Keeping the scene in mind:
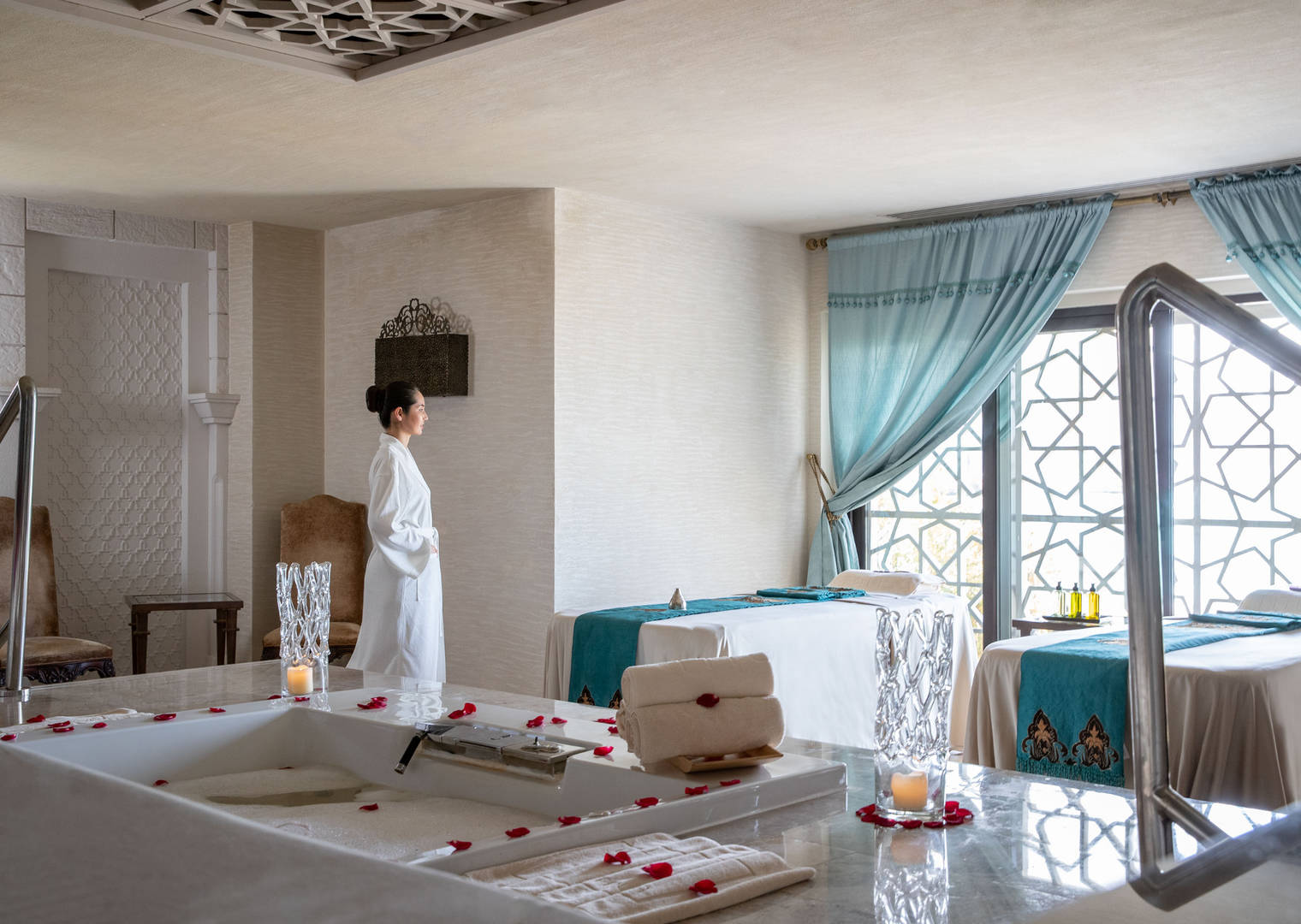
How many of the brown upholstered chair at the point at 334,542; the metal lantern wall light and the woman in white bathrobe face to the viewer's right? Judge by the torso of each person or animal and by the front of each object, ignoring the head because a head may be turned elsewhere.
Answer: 1

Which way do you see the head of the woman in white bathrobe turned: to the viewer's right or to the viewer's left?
to the viewer's right

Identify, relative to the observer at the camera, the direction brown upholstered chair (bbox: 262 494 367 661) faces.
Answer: facing the viewer and to the left of the viewer

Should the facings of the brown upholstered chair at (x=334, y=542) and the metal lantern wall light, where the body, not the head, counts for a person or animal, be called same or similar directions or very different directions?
same or similar directions

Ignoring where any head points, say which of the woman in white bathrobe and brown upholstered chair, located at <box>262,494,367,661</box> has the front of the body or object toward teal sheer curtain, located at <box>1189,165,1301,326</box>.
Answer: the woman in white bathrobe

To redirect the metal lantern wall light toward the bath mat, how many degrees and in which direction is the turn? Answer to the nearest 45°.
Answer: approximately 45° to its left

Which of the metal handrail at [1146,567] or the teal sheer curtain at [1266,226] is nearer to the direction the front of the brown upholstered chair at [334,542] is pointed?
the metal handrail

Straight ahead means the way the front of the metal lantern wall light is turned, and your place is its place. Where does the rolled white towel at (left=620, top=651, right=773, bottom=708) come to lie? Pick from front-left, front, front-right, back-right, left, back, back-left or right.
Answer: front-left

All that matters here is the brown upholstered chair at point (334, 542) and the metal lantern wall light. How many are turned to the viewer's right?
0

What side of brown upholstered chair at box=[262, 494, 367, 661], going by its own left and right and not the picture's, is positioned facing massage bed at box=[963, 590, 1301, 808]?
left

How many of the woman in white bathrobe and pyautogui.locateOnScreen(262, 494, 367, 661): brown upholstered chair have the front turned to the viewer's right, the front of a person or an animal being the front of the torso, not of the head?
1

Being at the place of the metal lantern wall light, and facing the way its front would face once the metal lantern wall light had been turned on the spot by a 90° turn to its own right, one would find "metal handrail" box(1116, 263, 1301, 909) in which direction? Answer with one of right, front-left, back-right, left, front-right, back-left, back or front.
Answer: back-left

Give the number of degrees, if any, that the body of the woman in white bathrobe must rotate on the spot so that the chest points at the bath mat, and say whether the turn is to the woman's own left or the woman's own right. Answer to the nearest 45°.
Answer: approximately 90° to the woman's own right

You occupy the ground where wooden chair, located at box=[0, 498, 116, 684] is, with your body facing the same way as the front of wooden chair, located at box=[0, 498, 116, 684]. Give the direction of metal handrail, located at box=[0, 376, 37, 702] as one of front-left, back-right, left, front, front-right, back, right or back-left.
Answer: front-right

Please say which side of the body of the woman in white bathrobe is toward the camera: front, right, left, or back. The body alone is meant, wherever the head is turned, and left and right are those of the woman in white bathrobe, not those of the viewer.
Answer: right

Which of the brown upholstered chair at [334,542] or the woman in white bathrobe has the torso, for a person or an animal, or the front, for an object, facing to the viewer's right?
the woman in white bathrobe

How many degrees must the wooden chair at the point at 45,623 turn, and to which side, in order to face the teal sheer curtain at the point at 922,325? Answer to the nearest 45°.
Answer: approximately 45° to its left

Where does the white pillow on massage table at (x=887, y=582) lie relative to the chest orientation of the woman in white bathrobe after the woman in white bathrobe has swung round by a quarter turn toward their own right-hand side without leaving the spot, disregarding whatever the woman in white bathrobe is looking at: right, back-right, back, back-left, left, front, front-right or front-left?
left

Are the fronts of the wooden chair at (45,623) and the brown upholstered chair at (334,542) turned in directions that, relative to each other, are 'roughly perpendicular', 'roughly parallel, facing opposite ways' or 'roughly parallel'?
roughly perpendicular
